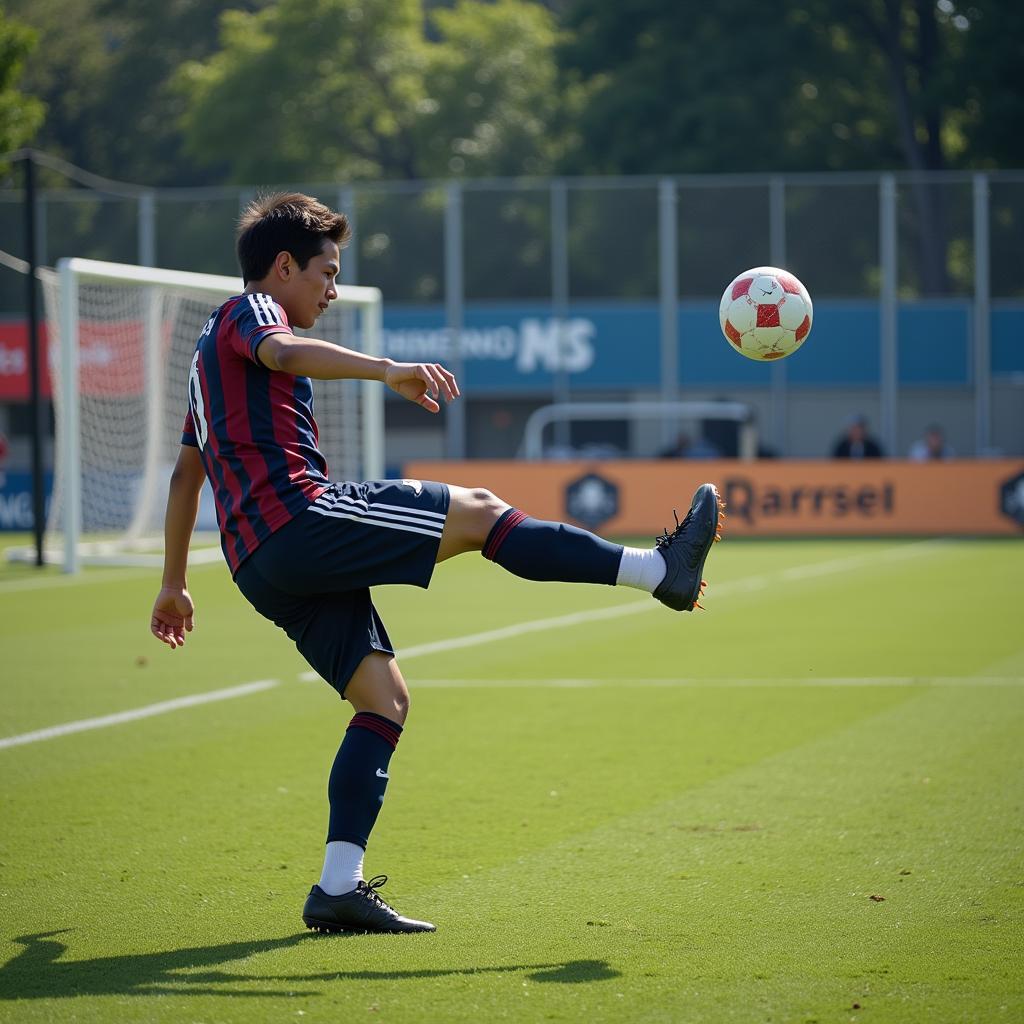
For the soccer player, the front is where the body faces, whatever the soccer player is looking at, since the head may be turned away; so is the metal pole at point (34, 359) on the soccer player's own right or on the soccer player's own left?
on the soccer player's own left

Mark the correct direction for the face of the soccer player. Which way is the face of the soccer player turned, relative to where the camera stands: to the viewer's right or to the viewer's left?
to the viewer's right

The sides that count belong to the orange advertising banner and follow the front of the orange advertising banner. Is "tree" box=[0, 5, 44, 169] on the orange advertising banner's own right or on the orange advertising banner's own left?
on the orange advertising banner's own right

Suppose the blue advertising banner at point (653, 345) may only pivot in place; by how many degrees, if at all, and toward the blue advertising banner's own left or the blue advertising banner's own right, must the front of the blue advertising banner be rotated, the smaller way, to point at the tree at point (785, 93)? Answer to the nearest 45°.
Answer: approximately 180°

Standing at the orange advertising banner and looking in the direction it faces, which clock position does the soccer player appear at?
The soccer player is roughly at 12 o'clock from the orange advertising banner.

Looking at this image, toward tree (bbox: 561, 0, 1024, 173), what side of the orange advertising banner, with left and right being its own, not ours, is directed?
back

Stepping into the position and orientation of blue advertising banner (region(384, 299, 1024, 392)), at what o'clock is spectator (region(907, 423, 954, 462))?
The spectator is roughly at 10 o'clock from the blue advertising banner.

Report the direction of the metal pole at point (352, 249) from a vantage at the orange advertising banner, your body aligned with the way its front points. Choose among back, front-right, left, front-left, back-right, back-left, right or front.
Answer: back-right

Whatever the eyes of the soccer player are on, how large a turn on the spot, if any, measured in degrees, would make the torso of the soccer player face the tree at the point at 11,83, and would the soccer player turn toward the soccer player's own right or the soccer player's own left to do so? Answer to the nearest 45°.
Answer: approximately 90° to the soccer player's own left

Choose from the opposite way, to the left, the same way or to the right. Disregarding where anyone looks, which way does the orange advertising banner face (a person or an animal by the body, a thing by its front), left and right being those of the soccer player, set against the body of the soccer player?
to the right
